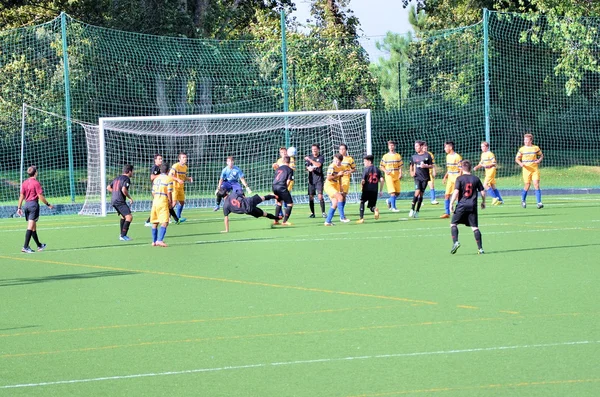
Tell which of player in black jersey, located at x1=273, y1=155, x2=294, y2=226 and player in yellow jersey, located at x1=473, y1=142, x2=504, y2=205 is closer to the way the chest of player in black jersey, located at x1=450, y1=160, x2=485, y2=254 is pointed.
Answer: the player in yellow jersey

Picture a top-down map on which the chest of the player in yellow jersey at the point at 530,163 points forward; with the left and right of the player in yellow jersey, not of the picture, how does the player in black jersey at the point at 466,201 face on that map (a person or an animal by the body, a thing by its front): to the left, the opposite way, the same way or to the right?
the opposite way

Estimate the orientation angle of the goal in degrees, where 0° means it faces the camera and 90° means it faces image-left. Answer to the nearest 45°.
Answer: approximately 0°

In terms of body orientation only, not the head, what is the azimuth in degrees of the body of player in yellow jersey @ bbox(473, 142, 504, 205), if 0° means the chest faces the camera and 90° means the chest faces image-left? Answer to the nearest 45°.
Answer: approximately 45°

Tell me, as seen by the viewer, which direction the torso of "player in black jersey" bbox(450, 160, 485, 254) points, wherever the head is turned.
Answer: away from the camera

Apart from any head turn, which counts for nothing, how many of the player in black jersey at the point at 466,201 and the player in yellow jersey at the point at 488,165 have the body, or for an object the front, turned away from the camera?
1

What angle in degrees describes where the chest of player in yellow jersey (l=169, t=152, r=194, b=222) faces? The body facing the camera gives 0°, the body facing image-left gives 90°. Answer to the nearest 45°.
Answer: approximately 315°
